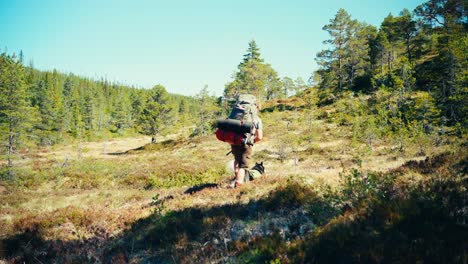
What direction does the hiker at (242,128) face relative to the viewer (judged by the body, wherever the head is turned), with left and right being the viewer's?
facing away from the viewer and to the right of the viewer

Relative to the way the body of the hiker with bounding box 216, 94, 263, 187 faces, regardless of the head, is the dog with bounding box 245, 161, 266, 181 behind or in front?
in front

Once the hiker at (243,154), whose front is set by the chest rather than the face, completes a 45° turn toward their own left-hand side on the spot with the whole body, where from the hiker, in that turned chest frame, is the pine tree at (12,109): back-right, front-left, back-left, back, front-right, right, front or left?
front-left

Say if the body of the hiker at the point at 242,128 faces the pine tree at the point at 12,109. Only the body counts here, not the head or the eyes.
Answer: no

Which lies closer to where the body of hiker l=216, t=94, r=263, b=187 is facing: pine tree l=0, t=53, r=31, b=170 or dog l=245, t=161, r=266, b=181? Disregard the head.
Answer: the dog
